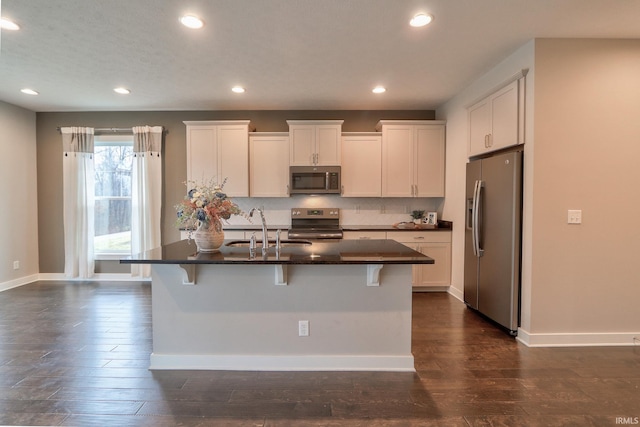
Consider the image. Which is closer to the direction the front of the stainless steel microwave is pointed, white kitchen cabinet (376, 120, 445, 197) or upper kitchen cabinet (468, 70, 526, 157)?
the upper kitchen cabinet

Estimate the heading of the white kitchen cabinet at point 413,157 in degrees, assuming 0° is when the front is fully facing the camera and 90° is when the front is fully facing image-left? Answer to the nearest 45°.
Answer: approximately 0°

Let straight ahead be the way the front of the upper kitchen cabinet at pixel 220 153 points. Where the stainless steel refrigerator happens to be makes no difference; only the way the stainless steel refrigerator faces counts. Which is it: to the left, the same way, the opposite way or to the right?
to the right

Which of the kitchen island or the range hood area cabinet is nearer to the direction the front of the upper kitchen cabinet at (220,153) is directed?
the kitchen island

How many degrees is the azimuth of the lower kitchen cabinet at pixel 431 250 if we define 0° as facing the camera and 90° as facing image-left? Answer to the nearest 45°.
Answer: approximately 0°

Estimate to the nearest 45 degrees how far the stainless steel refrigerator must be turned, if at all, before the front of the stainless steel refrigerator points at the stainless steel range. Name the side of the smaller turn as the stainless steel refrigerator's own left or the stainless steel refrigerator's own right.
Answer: approximately 45° to the stainless steel refrigerator's own right

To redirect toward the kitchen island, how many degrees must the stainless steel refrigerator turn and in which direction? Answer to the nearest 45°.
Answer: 0° — it already faces it

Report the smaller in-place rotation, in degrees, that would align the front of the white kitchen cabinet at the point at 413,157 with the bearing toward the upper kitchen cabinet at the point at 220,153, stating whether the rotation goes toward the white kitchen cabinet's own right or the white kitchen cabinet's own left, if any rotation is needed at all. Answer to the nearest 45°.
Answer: approximately 90° to the white kitchen cabinet's own right

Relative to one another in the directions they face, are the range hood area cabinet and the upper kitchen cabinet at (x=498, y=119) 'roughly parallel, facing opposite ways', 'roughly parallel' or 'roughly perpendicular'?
roughly perpendicular
